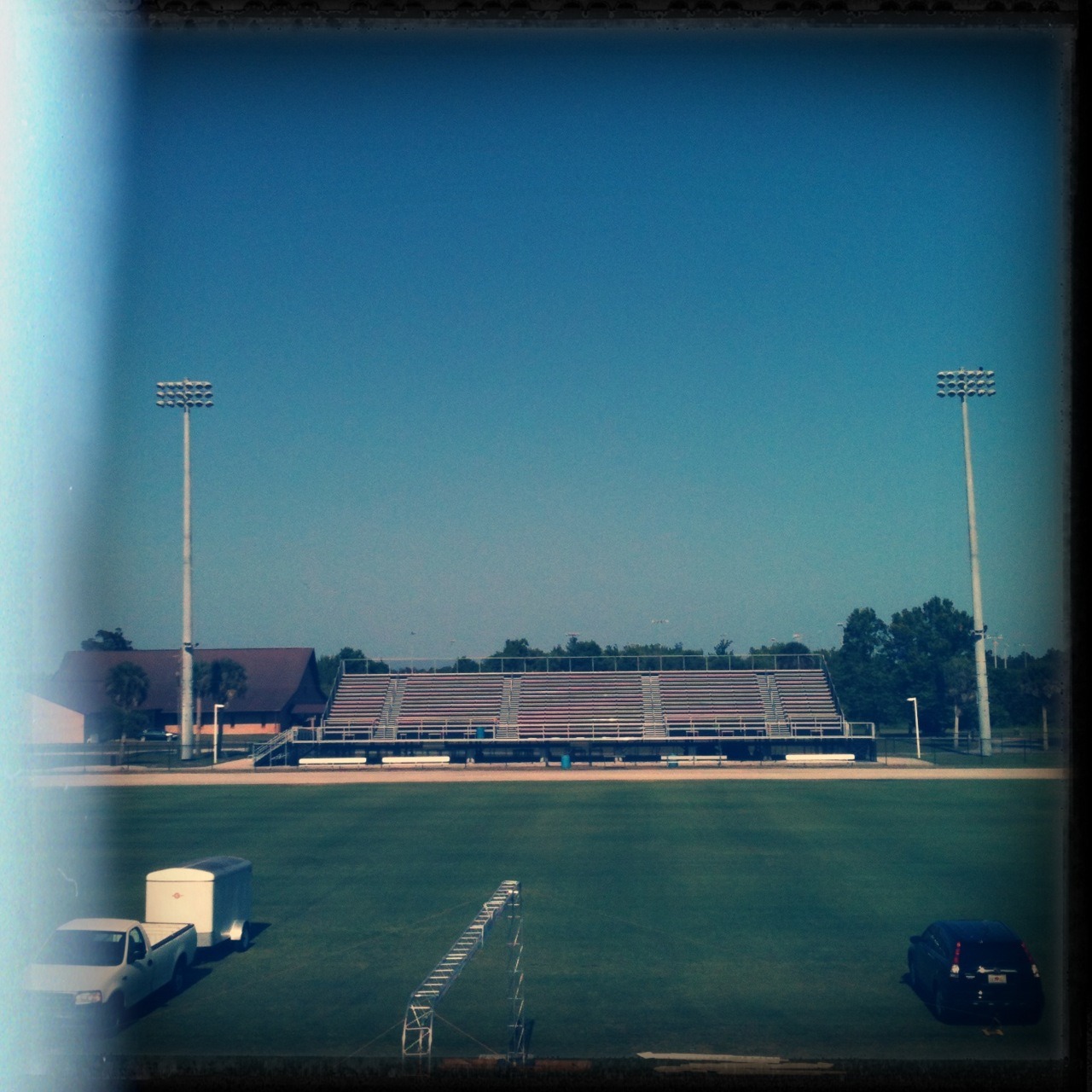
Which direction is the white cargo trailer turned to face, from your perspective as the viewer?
facing the viewer and to the left of the viewer

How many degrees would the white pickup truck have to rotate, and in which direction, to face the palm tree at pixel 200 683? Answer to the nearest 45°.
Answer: approximately 135° to its right

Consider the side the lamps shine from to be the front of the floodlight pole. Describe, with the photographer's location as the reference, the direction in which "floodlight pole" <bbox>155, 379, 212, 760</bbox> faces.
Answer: facing the viewer

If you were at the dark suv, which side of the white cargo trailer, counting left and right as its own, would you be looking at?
left

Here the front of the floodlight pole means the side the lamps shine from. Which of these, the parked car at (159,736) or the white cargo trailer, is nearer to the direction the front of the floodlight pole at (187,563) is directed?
the white cargo trailer

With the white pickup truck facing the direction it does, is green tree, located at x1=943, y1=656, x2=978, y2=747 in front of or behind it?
behind

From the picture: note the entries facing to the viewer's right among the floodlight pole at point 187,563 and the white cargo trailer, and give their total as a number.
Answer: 0

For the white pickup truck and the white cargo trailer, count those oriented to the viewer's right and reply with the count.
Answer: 0

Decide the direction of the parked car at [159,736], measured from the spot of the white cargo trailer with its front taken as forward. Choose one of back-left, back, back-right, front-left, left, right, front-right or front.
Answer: back-right
